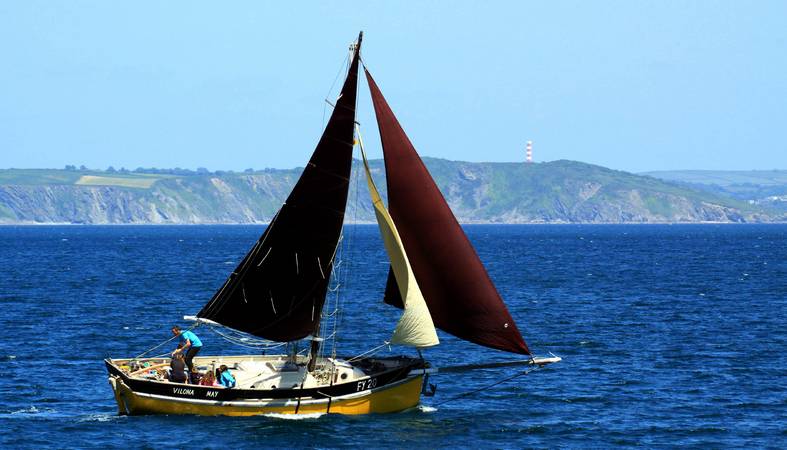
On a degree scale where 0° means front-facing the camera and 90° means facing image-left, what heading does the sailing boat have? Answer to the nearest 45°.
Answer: approximately 270°
